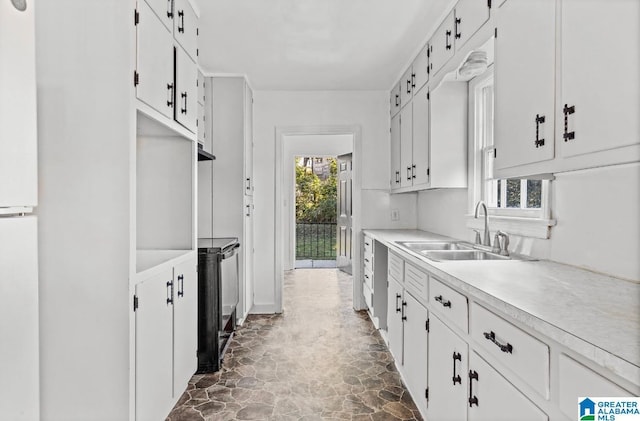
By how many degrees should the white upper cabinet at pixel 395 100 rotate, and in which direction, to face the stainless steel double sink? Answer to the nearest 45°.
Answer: approximately 90° to its left

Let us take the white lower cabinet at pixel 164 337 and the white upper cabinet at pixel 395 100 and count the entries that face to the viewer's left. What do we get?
1

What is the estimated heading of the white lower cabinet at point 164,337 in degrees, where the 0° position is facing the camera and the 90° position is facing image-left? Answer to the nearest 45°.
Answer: approximately 315°

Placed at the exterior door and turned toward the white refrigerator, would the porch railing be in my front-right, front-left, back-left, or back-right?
back-right

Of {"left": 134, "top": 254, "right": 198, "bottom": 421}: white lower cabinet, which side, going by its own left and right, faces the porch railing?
left

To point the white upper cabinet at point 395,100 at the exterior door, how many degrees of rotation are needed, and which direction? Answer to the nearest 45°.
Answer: approximately 90° to its right

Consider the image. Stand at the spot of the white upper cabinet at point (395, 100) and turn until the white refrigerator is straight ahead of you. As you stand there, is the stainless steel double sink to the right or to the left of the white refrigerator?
left

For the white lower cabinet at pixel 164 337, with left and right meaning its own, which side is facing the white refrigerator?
right

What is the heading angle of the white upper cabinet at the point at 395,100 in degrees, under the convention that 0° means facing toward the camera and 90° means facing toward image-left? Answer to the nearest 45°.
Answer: approximately 90°
